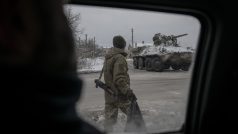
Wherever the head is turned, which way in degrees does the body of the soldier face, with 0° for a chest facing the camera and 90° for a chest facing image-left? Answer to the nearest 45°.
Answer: approximately 225°

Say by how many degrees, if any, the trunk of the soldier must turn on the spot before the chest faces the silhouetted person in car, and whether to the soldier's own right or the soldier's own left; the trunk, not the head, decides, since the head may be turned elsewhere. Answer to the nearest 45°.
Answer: approximately 135° to the soldier's own right
